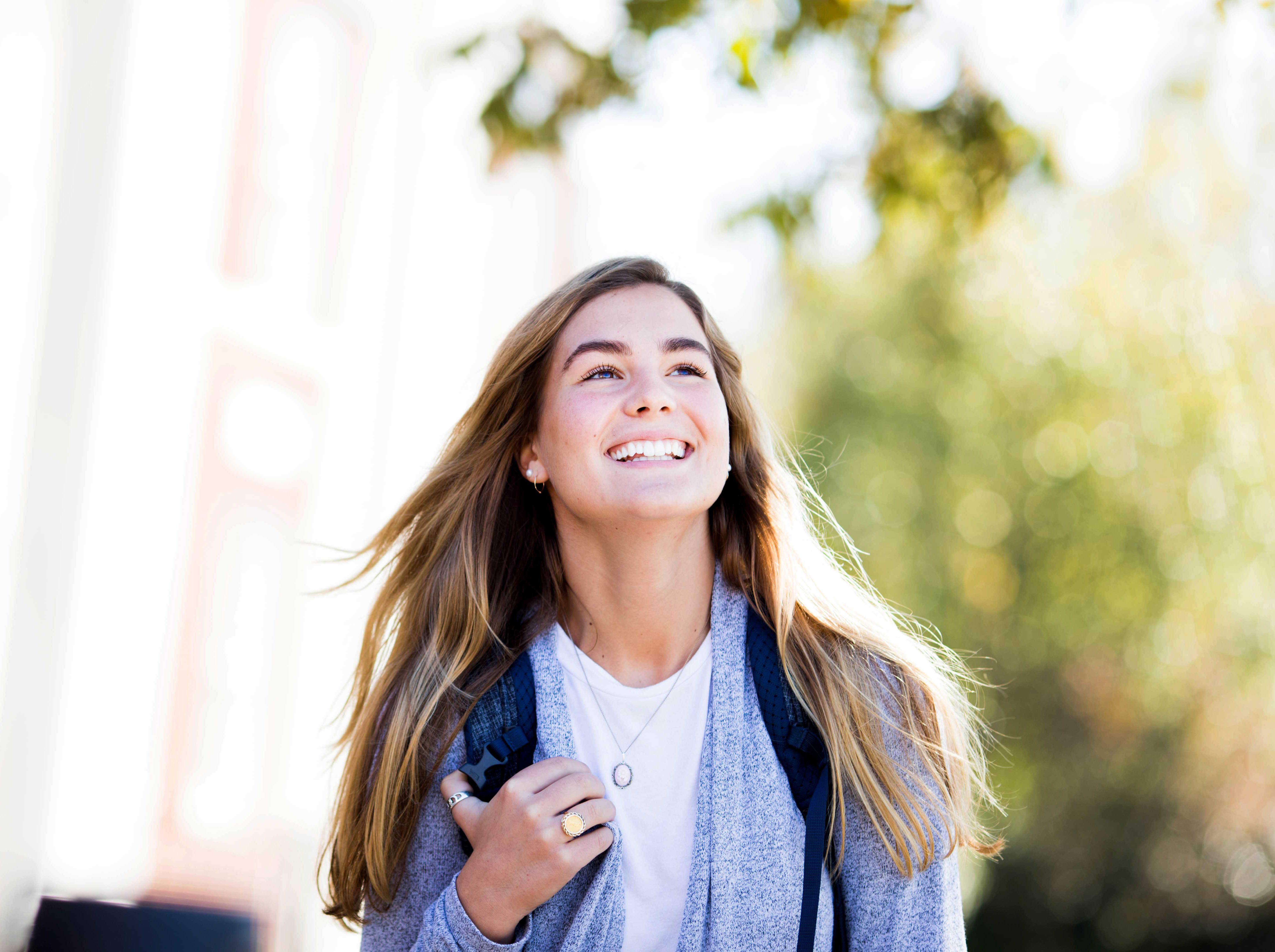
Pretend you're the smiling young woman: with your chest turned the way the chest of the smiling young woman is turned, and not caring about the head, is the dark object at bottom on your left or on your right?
on your right

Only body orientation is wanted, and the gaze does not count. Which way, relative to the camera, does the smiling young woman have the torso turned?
toward the camera
